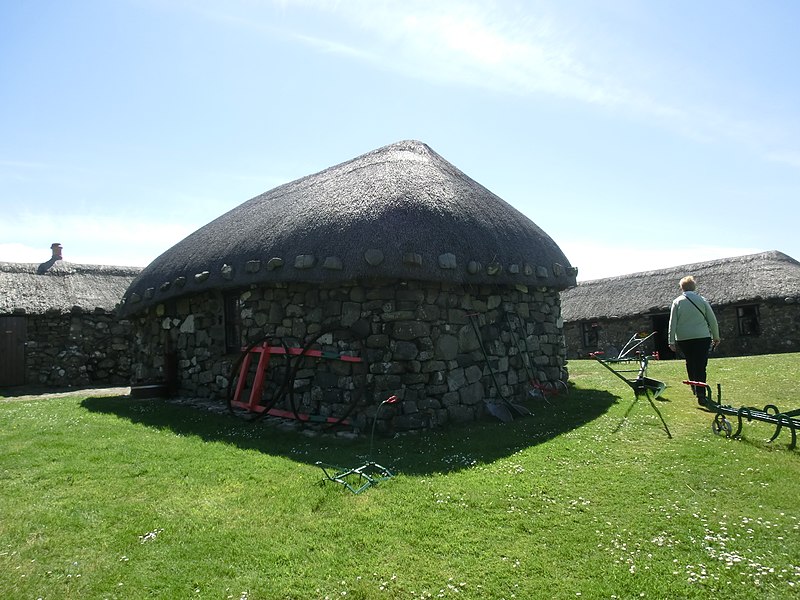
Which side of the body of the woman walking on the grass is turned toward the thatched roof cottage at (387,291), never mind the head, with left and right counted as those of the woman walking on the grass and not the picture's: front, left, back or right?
left

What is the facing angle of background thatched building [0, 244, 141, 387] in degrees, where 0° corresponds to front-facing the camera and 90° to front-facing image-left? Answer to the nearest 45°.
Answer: approximately 0°

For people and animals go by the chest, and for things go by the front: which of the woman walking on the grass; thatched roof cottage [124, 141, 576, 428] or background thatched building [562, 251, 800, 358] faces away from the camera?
the woman walking on the grass

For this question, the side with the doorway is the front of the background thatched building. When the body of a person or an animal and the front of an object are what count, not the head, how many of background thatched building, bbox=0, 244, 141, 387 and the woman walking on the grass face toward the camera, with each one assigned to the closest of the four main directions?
1

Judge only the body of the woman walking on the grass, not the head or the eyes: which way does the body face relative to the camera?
away from the camera

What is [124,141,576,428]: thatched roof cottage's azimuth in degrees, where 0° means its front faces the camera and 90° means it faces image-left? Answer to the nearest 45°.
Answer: approximately 45°

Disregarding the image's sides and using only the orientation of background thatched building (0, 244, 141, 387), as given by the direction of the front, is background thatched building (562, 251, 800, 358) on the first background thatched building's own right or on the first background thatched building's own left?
on the first background thatched building's own left

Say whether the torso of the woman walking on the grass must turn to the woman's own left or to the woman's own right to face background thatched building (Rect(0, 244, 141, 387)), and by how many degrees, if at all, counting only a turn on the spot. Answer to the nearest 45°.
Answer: approximately 90° to the woman's own left

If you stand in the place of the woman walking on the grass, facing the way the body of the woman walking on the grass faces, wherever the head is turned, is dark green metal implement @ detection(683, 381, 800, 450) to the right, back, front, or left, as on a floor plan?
back

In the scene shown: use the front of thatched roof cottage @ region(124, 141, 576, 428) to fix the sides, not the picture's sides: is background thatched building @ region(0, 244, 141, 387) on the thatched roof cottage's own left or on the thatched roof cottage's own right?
on the thatched roof cottage's own right

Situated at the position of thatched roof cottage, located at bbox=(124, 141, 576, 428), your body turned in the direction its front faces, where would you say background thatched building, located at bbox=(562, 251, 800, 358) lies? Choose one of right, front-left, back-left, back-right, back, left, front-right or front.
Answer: back
